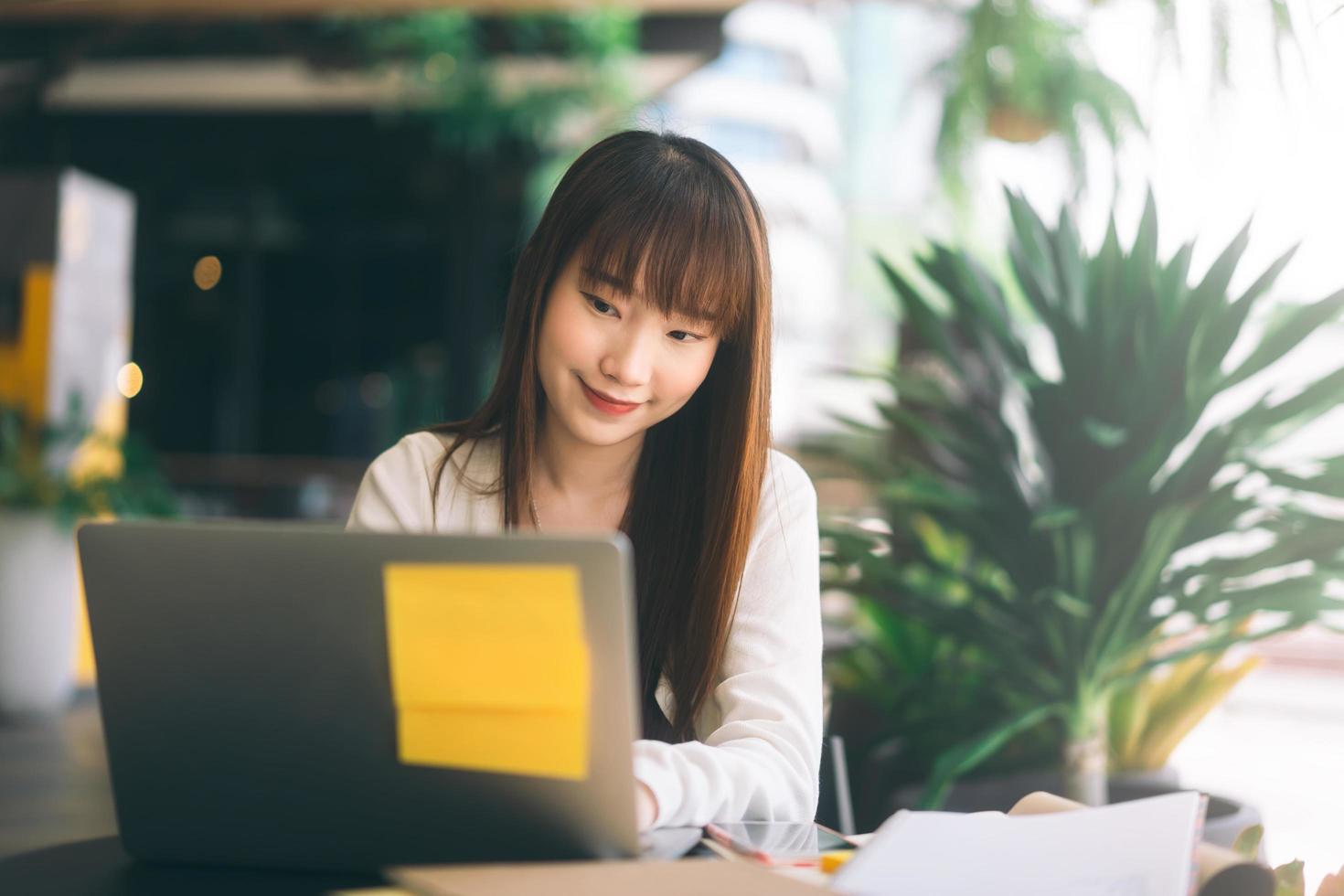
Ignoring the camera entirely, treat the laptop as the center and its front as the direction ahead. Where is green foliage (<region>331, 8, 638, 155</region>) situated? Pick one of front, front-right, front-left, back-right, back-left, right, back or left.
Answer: front

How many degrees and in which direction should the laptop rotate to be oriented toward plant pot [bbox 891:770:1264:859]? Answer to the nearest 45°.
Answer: approximately 45° to its right

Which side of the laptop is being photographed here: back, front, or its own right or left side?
back

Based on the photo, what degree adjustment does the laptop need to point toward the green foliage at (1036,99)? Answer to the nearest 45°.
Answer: approximately 45° to its right
